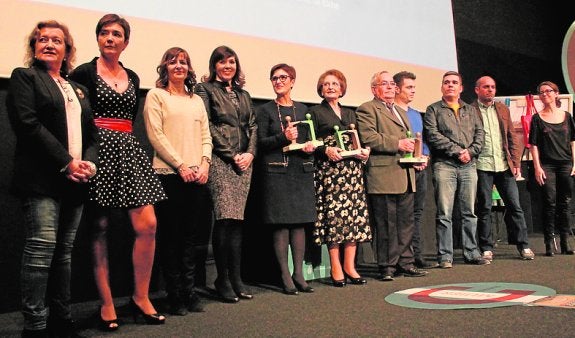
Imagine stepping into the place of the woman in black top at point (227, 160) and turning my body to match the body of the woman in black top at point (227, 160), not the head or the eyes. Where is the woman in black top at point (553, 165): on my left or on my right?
on my left

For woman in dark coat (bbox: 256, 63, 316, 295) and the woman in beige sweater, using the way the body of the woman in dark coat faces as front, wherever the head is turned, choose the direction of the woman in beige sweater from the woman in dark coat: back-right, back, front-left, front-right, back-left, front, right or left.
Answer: right

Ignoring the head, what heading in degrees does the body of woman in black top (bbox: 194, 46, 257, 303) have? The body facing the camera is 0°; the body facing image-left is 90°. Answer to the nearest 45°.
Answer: approximately 315°

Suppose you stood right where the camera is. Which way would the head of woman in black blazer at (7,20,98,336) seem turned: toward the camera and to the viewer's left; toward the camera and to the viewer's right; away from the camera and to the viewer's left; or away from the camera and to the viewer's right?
toward the camera and to the viewer's right

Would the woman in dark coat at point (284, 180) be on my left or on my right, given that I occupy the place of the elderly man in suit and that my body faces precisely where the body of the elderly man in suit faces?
on my right

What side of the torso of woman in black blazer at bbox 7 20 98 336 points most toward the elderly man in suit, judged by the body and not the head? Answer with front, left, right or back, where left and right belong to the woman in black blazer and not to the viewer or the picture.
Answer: left

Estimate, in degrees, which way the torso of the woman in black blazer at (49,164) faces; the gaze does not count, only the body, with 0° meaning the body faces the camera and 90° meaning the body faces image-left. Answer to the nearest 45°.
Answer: approximately 315°

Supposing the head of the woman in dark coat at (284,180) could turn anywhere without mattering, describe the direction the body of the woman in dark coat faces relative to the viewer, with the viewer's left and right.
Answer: facing the viewer and to the right of the viewer

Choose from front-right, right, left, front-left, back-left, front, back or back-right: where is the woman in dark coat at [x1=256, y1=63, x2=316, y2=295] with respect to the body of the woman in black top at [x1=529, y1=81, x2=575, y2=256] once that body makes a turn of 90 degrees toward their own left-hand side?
back-right

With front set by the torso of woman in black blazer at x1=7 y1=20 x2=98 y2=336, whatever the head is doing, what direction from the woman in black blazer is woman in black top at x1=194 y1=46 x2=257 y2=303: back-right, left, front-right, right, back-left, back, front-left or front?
left
